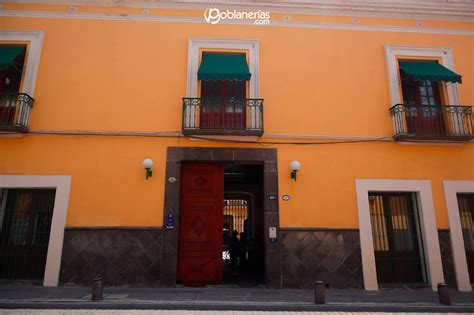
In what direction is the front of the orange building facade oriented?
toward the camera
